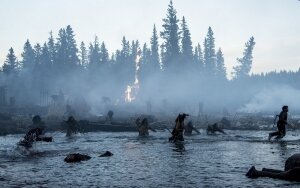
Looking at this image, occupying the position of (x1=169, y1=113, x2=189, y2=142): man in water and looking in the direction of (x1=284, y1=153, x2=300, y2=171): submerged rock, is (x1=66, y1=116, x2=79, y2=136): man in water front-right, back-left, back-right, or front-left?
back-right
